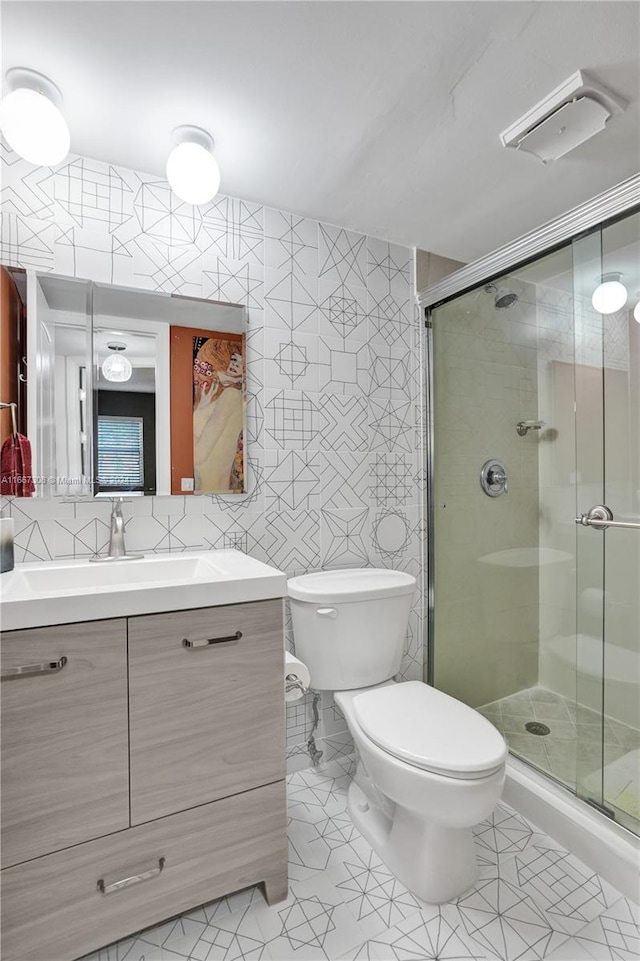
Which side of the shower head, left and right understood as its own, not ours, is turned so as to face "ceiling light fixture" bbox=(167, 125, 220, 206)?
right

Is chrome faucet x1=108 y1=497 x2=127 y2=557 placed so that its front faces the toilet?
no

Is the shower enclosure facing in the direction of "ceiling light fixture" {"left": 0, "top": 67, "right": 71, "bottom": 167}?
yes

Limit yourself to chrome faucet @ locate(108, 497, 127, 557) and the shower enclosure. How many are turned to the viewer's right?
0

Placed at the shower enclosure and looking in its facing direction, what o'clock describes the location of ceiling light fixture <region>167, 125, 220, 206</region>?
The ceiling light fixture is roughly at 12 o'clock from the shower enclosure.

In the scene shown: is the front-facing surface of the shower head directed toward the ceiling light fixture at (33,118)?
no

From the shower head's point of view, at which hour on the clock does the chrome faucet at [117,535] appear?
The chrome faucet is roughly at 3 o'clock from the shower head.

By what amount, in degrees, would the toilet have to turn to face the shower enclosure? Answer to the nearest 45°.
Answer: approximately 90° to its left

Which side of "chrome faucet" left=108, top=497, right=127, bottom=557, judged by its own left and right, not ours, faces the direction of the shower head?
left

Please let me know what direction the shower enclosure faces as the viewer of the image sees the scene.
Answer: facing the viewer and to the left of the viewer

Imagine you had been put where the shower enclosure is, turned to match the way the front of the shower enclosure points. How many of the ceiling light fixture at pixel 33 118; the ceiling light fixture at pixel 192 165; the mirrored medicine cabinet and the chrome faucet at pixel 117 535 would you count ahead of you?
4

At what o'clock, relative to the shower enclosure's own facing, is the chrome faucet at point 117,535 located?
The chrome faucet is roughly at 12 o'clock from the shower enclosure.

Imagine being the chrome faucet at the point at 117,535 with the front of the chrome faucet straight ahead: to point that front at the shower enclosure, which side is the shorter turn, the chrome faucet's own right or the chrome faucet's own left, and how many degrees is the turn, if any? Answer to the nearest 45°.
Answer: approximately 90° to the chrome faucet's own left

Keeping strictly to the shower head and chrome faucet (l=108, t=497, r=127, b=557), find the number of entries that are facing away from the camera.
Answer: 0

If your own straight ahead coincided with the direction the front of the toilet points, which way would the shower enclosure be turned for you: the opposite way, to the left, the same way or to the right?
to the right

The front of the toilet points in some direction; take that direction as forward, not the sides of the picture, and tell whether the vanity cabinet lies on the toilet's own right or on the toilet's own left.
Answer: on the toilet's own right

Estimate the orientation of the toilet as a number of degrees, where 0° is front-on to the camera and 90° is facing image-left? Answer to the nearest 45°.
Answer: approximately 315°

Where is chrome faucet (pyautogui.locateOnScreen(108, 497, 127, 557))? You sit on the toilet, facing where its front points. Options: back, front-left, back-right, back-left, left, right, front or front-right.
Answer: back-right

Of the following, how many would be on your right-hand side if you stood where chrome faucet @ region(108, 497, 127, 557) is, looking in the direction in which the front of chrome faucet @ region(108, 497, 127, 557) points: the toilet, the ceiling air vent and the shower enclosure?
0

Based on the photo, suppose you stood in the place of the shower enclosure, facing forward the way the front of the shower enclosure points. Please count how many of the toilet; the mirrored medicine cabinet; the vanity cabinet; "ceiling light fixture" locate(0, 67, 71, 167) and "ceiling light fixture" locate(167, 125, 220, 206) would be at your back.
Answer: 0

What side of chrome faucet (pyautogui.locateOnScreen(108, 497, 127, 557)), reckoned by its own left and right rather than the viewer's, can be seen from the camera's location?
front
